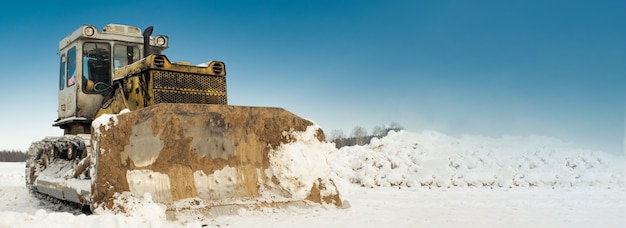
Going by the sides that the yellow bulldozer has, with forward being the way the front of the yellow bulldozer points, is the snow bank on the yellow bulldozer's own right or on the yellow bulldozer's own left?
on the yellow bulldozer's own left

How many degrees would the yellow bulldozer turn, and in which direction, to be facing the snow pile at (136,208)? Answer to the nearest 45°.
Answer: approximately 90° to its right

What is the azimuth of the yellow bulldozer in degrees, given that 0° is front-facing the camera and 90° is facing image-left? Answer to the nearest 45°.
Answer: approximately 315°
